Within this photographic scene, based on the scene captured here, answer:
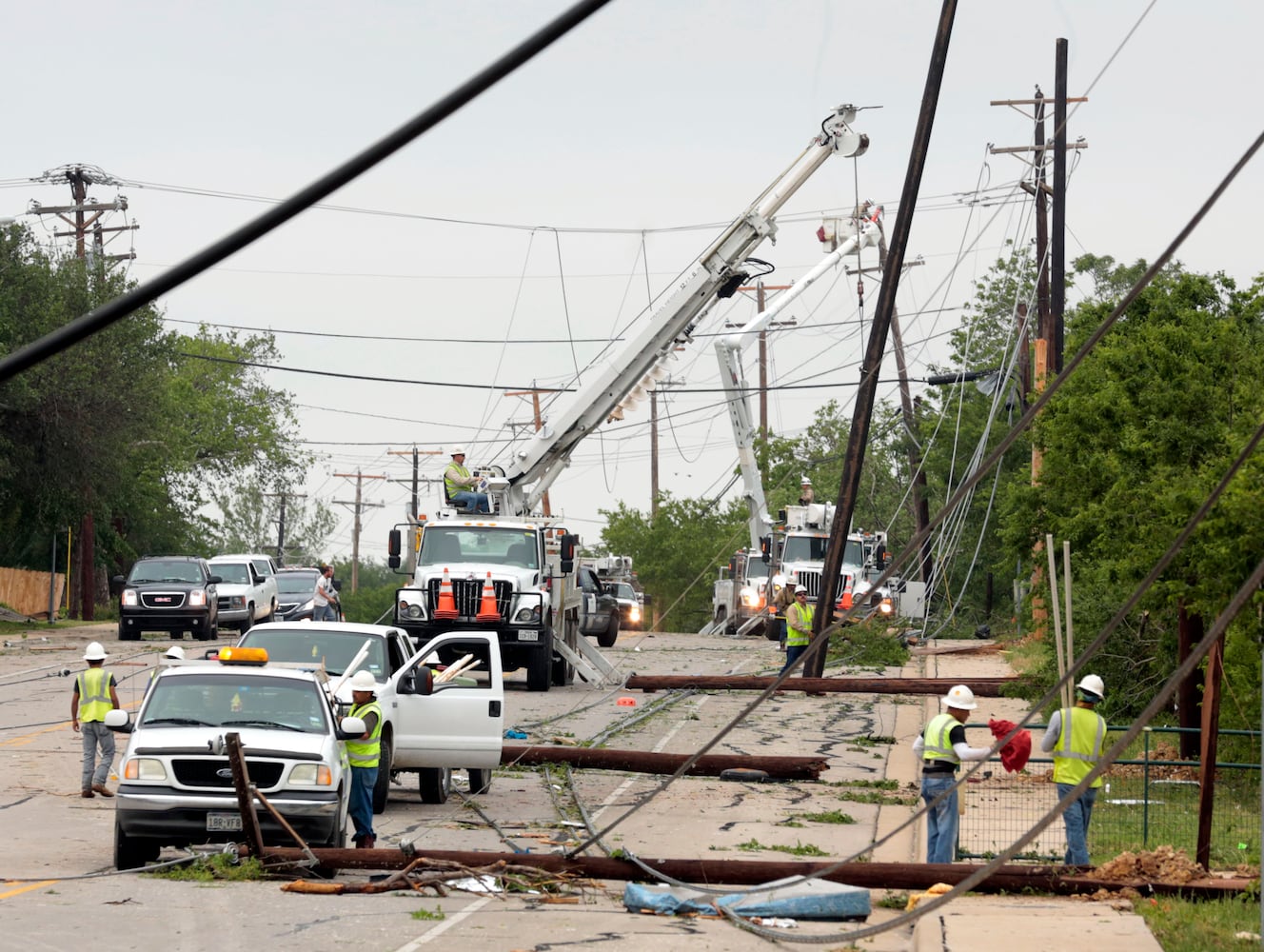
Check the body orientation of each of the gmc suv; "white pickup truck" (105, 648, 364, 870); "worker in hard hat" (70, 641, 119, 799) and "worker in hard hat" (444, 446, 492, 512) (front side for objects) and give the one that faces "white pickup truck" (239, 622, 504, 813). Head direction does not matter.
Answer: the gmc suv

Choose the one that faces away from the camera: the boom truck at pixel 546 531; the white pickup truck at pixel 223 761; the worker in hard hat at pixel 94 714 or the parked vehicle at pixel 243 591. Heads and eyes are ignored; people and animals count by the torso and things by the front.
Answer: the worker in hard hat

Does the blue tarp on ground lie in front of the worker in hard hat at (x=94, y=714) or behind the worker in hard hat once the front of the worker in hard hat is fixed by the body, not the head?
behind

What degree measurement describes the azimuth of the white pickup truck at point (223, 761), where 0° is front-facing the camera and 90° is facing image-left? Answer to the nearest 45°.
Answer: approximately 0°

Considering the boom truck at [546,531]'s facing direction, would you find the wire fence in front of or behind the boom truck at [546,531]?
in front

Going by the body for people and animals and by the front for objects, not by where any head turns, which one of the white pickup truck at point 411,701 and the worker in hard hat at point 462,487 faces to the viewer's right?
the worker in hard hat

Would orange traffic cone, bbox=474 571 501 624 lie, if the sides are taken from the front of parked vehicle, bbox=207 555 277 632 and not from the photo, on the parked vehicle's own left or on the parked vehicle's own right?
on the parked vehicle's own left

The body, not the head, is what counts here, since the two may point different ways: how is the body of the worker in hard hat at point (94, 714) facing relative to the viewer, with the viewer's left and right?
facing away from the viewer

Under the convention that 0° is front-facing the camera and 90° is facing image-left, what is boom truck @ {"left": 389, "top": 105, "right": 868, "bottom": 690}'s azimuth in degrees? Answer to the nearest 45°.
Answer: approximately 0°

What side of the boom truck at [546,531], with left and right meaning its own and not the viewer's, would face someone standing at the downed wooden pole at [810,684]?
left

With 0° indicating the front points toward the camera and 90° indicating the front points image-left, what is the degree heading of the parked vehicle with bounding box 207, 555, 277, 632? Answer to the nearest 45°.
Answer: approximately 45°

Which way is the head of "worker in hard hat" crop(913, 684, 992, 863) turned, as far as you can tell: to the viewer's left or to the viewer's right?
to the viewer's right
